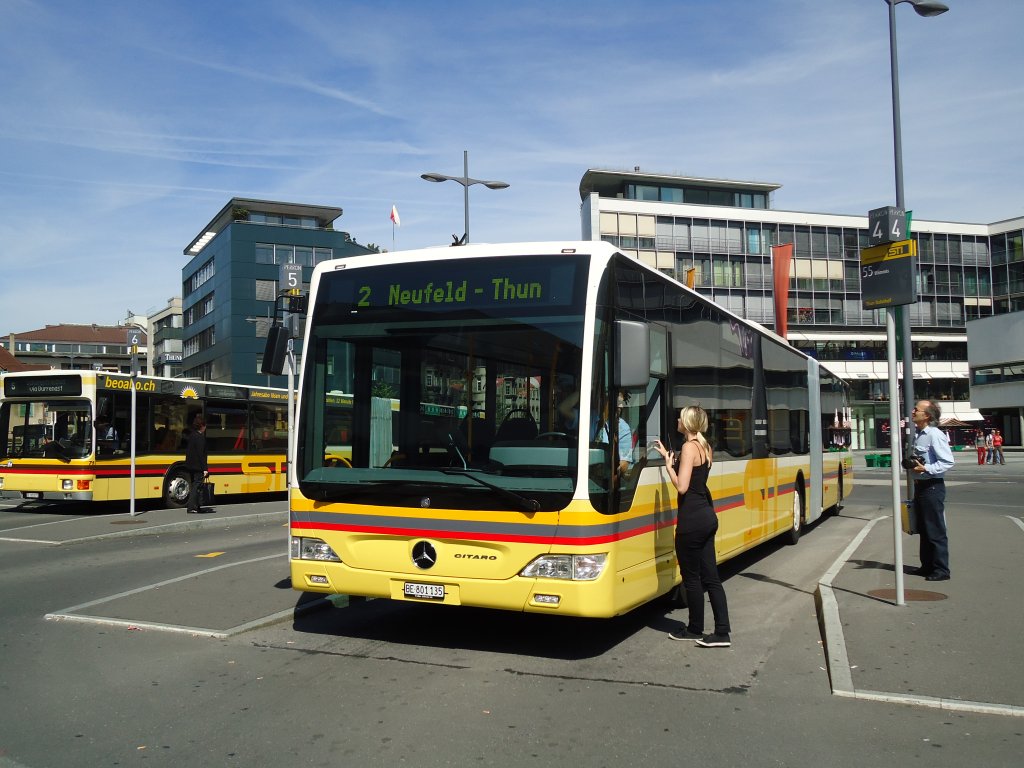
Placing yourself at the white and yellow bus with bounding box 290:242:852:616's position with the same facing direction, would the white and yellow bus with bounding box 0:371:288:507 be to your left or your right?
on your right

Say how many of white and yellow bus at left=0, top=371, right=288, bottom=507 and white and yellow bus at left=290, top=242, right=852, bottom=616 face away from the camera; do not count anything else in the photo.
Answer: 0

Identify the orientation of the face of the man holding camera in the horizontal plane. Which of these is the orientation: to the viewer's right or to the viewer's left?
to the viewer's left

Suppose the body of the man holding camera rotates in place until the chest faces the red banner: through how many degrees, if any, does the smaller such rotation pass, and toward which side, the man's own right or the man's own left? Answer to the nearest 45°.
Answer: approximately 90° to the man's own right

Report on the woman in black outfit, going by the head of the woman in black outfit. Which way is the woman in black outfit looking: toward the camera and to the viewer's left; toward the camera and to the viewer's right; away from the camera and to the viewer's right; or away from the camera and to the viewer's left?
away from the camera and to the viewer's left

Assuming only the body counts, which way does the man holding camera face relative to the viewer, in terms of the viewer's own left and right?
facing to the left of the viewer

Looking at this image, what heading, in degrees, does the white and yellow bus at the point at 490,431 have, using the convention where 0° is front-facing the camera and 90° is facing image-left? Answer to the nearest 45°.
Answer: approximately 45°
